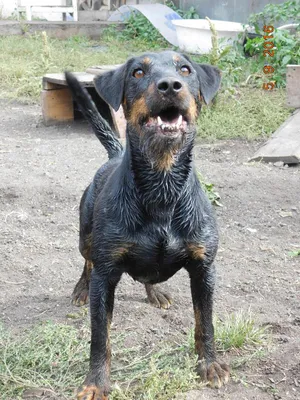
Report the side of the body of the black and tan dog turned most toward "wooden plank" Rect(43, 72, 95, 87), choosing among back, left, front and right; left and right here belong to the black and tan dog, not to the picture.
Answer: back

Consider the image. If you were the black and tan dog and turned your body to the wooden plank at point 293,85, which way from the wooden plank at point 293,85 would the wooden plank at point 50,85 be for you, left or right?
left

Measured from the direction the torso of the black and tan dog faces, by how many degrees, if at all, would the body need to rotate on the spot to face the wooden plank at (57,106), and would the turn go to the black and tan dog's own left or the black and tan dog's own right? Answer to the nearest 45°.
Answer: approximately 180°

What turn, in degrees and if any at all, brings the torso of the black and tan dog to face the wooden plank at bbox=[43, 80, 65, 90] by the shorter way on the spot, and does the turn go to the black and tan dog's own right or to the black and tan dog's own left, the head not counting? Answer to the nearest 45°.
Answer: approximately 180°

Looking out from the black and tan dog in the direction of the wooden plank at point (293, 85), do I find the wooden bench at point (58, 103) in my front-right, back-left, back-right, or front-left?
front-left

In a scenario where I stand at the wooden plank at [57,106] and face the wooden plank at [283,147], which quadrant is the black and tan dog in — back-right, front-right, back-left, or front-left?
front-right

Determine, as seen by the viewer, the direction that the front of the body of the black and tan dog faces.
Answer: toward the camera
